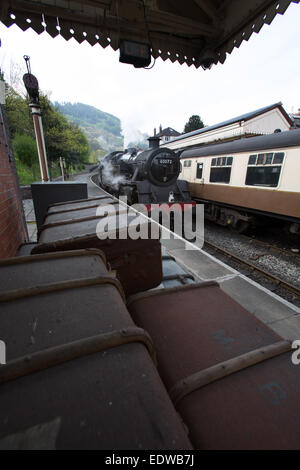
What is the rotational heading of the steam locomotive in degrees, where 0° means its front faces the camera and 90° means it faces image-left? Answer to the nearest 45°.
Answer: approximately 315°

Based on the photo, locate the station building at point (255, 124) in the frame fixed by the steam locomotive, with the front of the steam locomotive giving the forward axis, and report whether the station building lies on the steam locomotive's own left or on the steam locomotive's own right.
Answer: on the steam locomotive's own left

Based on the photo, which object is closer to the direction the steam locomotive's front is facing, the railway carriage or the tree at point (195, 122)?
the railway carriage

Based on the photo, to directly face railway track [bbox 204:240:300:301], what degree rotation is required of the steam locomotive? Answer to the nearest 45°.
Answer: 0° — it already faces it

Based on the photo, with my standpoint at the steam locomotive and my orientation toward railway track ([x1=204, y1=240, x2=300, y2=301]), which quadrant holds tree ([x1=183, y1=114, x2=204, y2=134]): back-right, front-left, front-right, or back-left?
back-left

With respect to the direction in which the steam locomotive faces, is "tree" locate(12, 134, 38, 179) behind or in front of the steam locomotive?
behind

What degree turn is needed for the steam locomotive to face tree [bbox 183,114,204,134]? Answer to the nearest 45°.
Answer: approximately 135° to its left

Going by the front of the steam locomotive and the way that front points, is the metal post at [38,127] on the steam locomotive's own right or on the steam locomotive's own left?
on the steam locomotive's own right

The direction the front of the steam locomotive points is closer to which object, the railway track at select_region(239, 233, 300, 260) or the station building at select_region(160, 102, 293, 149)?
the railway track

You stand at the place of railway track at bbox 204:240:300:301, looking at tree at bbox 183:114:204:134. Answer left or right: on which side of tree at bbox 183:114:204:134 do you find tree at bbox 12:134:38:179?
left
